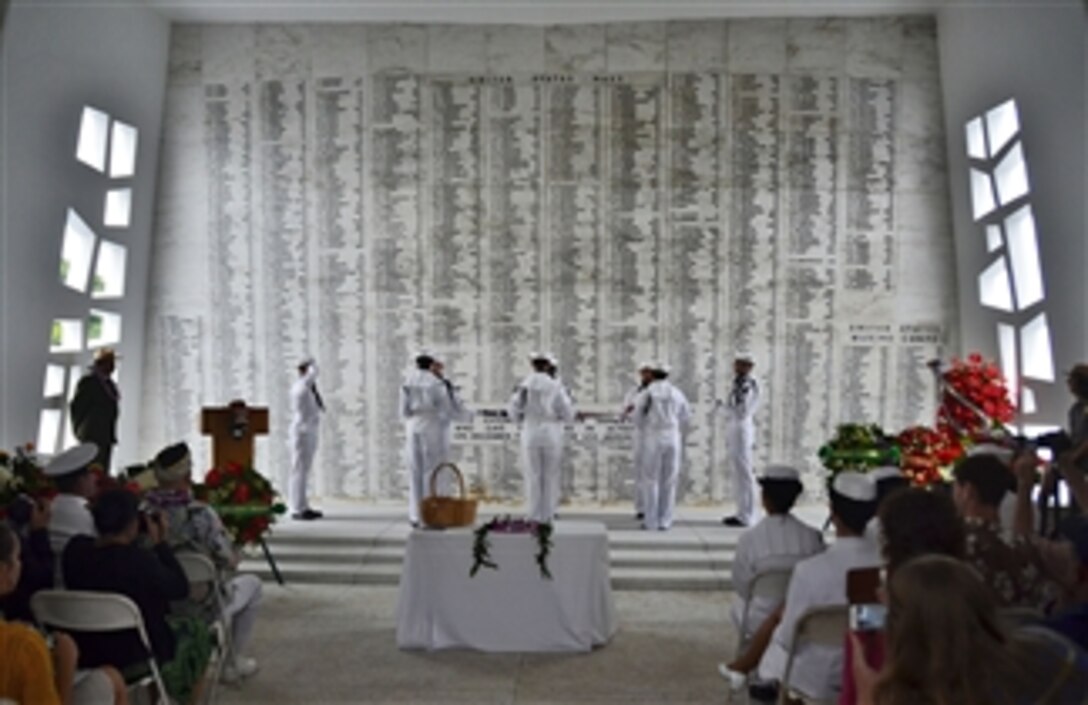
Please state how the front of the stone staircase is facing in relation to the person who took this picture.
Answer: facing the viewer

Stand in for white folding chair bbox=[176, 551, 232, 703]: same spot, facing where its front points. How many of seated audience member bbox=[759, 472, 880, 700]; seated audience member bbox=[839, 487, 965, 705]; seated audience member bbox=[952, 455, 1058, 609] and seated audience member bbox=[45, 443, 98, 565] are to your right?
3

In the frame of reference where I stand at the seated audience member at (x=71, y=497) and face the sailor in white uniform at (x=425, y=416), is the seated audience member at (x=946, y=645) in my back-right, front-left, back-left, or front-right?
back-right

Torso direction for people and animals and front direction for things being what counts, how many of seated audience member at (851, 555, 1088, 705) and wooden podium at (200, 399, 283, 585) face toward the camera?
1

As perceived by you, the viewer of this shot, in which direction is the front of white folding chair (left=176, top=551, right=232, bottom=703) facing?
facing away from the viewer and to the right of the viewer

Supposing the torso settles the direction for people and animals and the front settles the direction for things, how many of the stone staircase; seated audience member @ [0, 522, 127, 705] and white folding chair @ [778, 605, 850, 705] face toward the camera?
1

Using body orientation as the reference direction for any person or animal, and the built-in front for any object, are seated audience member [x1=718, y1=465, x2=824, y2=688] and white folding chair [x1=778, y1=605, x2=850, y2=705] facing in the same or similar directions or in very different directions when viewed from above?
same or similar directions

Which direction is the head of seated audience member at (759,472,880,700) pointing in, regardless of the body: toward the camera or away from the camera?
away from the camera

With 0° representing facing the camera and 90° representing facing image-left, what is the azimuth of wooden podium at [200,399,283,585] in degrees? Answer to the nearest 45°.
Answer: approximately 0°

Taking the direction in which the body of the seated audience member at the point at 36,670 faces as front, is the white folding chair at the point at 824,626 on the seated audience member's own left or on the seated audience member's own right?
on the seated audience member's own right

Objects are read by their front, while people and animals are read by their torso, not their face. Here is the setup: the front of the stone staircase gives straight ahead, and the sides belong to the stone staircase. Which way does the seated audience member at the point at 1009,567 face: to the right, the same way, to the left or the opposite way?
the opposite way

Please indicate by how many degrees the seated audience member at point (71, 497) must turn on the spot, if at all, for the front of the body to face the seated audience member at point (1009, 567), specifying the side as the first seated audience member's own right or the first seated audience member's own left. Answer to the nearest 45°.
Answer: approximately 90° to the first seated audience member's own right

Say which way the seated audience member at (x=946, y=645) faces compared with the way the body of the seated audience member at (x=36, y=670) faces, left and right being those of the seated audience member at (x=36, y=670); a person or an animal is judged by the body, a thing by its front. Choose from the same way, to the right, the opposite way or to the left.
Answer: the same way

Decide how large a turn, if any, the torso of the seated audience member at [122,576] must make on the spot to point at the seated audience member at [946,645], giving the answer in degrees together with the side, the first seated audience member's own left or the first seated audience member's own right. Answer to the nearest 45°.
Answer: approximately 90° to the first seated audience member's own right

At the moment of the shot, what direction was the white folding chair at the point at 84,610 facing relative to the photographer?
facing away from the viewer and to the right of the viewer

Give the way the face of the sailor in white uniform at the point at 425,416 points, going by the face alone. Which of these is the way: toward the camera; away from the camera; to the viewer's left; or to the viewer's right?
away from the camera

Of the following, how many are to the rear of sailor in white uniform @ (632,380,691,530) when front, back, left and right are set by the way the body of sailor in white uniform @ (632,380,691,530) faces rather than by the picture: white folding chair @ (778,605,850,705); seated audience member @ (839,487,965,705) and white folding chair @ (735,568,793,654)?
3

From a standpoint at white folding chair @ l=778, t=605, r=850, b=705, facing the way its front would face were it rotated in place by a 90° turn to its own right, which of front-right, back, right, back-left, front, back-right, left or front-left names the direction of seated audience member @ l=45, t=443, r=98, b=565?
back-left

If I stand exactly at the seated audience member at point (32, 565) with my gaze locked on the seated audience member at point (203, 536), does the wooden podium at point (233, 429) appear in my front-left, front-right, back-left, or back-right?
front-left

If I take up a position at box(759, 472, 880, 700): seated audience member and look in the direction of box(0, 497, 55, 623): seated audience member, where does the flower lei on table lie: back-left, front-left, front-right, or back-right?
front-right

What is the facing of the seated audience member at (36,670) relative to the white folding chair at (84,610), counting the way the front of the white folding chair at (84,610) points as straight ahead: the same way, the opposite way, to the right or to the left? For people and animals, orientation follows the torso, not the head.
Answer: the same way
